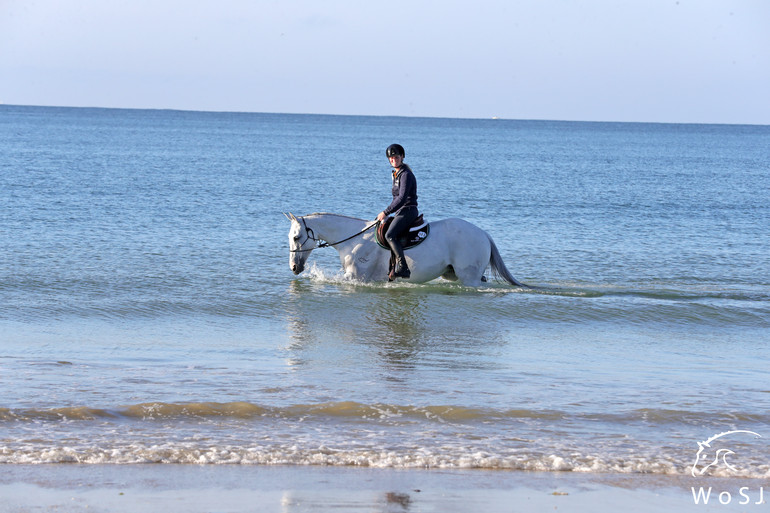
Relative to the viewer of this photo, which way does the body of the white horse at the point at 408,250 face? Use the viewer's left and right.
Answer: facing to the left of the viewer
